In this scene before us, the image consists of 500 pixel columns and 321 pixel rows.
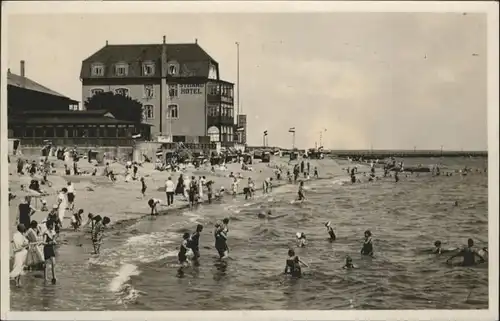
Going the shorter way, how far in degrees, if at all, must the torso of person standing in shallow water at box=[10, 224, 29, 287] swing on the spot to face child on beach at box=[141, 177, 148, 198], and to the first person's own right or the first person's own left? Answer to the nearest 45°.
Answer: approximately 90° to the first person's own left

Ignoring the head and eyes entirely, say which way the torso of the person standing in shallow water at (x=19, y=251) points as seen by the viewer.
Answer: to the viewer's right

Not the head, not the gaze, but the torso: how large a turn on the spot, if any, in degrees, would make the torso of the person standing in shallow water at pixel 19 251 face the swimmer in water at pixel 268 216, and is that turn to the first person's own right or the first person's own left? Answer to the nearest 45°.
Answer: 0° — they already face them
